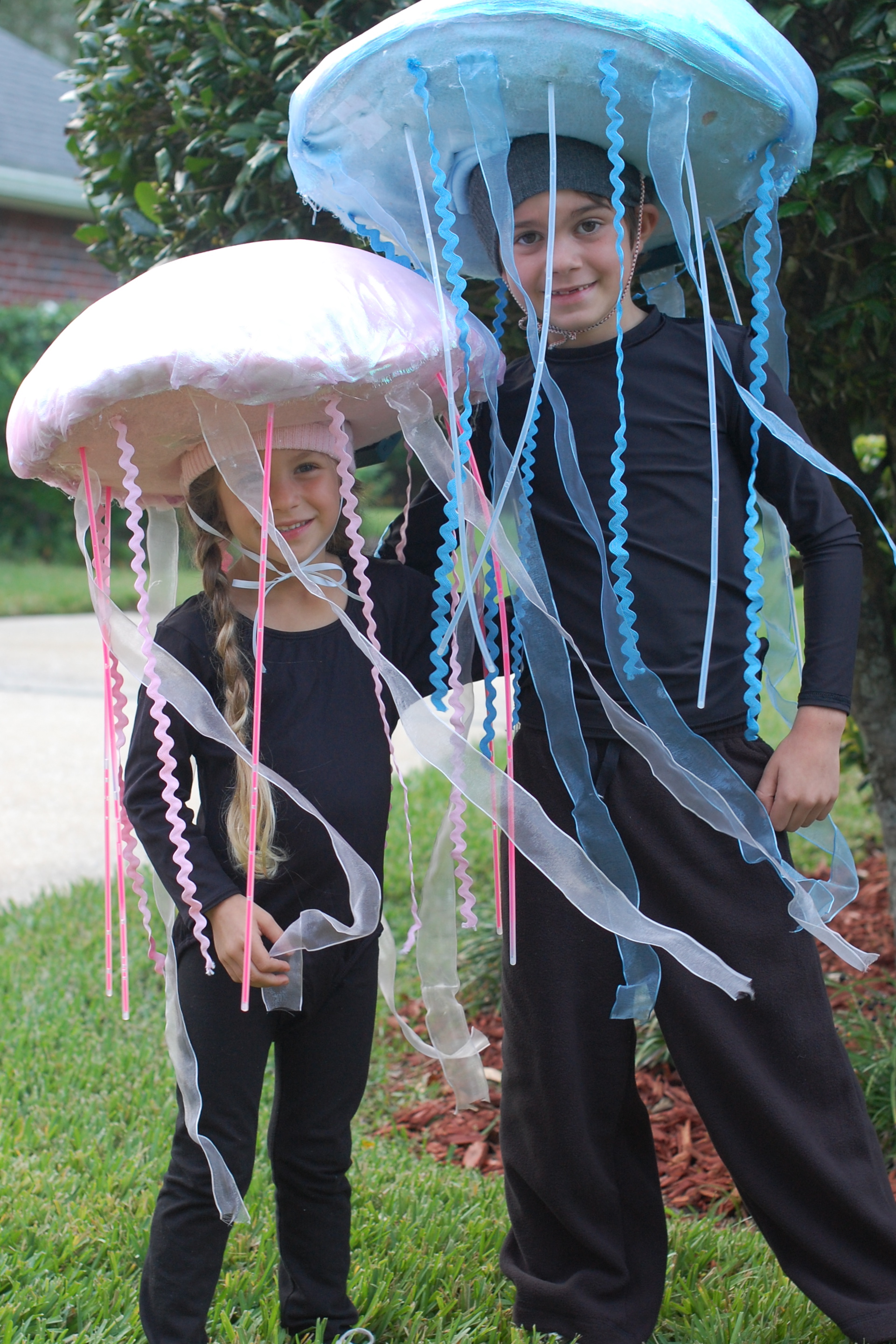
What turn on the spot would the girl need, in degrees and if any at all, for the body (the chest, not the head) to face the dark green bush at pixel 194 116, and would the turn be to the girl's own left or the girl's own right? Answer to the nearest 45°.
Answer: approximately 180°

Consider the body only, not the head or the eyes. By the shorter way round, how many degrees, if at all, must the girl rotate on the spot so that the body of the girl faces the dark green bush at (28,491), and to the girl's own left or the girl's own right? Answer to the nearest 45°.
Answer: approximately 180°

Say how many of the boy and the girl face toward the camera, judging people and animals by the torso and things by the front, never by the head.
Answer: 2

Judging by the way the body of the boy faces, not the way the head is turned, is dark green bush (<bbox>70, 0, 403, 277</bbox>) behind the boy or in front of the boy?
behind

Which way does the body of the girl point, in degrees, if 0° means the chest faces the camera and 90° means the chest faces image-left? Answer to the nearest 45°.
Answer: approximately 0°

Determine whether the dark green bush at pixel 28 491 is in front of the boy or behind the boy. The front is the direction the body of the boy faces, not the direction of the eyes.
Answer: behind
